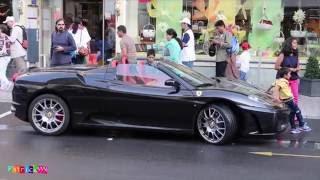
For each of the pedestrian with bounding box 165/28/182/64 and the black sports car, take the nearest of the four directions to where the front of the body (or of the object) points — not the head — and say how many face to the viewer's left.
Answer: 1

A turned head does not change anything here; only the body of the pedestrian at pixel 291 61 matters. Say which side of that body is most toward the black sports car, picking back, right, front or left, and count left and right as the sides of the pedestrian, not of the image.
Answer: right

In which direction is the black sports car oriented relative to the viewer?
to the viewer's right

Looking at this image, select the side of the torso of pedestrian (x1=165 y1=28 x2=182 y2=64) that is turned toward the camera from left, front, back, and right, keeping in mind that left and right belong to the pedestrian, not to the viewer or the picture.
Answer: left

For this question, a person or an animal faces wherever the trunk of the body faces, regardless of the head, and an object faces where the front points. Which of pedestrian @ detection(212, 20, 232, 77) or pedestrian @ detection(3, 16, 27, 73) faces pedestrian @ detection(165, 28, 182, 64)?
pedestrian @ detection(212, 20, 232, 77)
